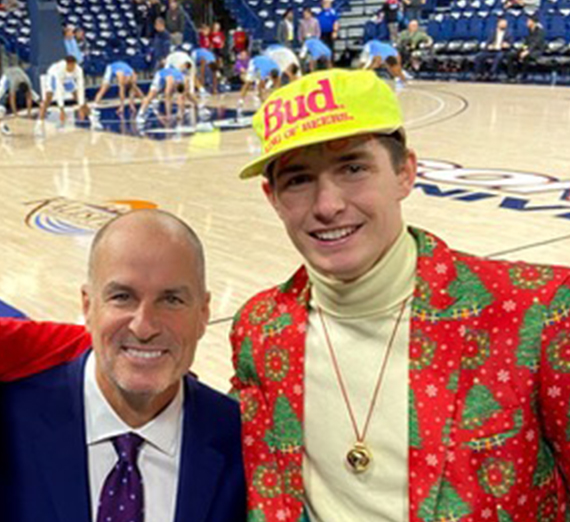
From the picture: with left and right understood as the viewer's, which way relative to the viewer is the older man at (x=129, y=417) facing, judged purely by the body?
facing the viewer

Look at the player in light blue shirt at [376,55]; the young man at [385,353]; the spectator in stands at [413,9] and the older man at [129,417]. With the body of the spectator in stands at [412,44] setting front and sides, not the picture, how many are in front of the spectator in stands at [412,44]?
3

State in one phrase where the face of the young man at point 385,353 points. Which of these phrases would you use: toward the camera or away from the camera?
toward the camera

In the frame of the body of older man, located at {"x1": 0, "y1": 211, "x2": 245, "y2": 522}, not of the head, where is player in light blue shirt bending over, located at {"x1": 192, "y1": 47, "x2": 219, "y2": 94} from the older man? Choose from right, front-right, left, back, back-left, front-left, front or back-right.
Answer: back

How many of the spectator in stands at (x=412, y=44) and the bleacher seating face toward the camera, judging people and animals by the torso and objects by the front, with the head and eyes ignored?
2

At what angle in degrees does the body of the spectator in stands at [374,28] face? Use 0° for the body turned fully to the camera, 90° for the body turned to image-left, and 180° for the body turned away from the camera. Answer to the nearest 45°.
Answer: approximately 45°

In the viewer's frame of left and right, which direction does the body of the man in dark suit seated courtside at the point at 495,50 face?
facing the viewer and to the left of the viewer

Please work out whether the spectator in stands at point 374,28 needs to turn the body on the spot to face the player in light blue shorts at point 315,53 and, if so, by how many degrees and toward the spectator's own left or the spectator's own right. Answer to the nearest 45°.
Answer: approximately 45° to the spectator's own right

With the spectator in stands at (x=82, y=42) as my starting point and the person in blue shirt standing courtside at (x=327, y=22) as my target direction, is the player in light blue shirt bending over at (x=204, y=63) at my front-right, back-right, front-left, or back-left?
front-right

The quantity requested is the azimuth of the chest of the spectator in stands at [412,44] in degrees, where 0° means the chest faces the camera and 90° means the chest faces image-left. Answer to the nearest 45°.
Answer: approximately 0°

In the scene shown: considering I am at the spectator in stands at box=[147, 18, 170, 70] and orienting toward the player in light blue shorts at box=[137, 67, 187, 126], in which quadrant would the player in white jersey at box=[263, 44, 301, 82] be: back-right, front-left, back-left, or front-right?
front-left

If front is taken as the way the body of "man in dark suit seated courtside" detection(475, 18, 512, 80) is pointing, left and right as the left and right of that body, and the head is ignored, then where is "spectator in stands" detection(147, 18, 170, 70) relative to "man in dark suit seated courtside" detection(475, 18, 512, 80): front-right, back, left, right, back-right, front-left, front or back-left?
front-right

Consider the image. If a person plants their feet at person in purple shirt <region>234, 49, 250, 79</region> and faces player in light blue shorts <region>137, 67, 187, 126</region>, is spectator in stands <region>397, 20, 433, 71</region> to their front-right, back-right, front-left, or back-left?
back-left

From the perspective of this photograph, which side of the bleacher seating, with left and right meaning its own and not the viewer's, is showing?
front
